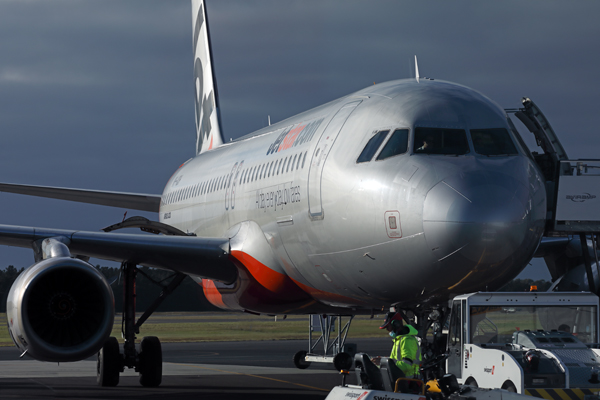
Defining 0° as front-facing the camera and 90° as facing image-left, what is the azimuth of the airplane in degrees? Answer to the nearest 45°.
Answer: approximately 315°

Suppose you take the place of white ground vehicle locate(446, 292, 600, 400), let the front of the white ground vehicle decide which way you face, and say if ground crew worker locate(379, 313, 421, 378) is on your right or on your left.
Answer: on your right

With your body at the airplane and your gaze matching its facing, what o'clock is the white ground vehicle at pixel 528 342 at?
The white ground vehicle is roughly at 11 o'clock from the airplane.

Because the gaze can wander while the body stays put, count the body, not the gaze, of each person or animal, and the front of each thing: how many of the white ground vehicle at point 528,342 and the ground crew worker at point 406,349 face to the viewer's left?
1

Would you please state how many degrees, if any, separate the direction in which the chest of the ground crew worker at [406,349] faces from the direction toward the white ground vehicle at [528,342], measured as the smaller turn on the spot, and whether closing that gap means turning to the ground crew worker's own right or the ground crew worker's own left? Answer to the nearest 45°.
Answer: approximately 135° to the ground crew worker's own right
